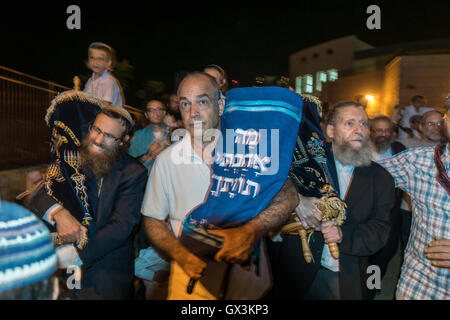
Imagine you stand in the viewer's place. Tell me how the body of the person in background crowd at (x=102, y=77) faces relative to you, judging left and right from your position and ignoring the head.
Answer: facing the viewer and to the left of the viewer

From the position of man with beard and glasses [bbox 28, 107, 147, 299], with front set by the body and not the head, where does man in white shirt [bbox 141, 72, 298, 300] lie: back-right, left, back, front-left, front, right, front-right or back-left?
left

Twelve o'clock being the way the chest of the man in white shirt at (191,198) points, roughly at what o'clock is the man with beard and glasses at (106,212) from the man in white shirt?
The man with beard and glasses is roughly at 4 o'clock from the man in white shirt.

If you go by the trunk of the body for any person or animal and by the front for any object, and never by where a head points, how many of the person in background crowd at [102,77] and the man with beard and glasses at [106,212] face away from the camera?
0

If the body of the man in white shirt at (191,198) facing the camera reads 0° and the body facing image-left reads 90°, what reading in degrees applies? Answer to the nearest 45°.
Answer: approximately 0°

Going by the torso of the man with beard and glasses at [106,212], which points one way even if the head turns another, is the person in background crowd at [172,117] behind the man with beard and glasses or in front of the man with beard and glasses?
behind

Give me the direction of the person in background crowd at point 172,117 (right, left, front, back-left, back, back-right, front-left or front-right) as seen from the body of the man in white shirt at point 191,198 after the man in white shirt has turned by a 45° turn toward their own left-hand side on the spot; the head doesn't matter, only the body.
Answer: back-left

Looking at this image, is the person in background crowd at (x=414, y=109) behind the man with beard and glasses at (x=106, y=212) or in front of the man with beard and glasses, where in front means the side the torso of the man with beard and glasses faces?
behind

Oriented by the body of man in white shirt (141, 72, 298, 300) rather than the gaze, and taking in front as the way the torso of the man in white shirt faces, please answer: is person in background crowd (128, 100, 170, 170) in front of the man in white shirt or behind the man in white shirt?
behind

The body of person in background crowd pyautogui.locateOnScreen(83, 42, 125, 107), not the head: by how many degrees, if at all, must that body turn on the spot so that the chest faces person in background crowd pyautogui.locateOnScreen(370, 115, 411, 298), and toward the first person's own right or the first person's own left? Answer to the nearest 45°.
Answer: approximately 135° to the first person's own left

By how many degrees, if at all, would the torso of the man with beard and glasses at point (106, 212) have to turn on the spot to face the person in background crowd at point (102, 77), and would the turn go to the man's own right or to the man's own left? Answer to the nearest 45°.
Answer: approximately 135° to the man's own right
